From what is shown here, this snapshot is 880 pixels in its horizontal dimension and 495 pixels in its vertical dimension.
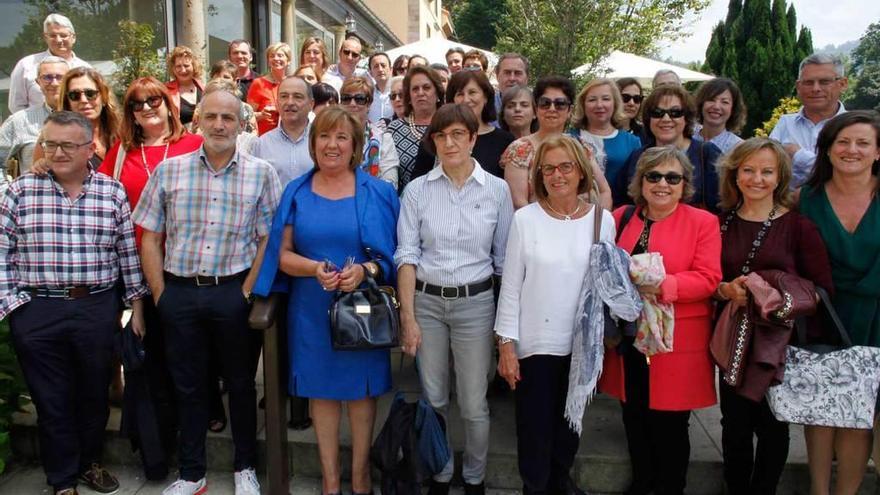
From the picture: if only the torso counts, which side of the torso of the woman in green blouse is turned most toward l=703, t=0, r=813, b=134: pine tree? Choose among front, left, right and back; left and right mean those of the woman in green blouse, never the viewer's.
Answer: back

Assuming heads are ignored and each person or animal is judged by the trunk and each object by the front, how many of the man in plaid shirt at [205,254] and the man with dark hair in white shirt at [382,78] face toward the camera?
2

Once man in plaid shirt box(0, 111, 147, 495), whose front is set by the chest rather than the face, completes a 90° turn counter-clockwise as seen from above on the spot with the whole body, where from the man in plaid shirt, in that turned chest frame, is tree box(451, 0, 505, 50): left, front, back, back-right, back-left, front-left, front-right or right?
front-left

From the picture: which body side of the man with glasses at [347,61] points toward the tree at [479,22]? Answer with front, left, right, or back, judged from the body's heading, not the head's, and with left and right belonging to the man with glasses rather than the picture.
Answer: back

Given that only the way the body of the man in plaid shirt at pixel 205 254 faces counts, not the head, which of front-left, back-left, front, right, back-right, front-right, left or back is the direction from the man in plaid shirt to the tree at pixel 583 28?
back-left

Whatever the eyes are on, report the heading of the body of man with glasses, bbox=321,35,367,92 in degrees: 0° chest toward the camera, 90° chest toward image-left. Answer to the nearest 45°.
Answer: approximately 0°

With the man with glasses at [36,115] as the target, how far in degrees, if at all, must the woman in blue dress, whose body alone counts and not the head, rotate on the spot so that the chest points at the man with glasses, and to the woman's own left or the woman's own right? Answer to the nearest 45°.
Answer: approximately 135° to the woman's own right

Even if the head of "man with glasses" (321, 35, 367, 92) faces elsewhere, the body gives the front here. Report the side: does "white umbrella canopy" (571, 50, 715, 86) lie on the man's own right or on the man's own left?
on the man's own left

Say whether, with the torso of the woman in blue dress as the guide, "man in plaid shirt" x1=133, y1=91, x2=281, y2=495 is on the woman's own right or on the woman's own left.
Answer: on the woman's own right

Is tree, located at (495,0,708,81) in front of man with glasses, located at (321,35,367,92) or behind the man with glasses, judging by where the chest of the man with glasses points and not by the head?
behind
